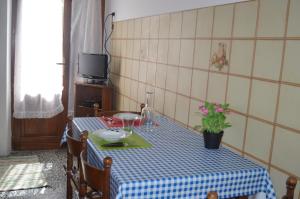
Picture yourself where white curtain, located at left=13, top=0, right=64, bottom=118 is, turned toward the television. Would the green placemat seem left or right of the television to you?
right

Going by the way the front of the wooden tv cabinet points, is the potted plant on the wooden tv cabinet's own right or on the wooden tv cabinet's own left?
on the wooden tv cabinet's own left

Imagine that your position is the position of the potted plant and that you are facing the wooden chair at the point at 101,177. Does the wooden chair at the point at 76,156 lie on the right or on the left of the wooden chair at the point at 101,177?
right

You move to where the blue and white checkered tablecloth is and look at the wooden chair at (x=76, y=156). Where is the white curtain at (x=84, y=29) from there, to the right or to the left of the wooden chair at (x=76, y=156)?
right

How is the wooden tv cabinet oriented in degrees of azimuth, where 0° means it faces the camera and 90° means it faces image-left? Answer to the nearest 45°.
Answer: approximately 45°

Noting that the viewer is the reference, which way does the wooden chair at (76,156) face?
facing away from the viewer and to the right of the viewer
